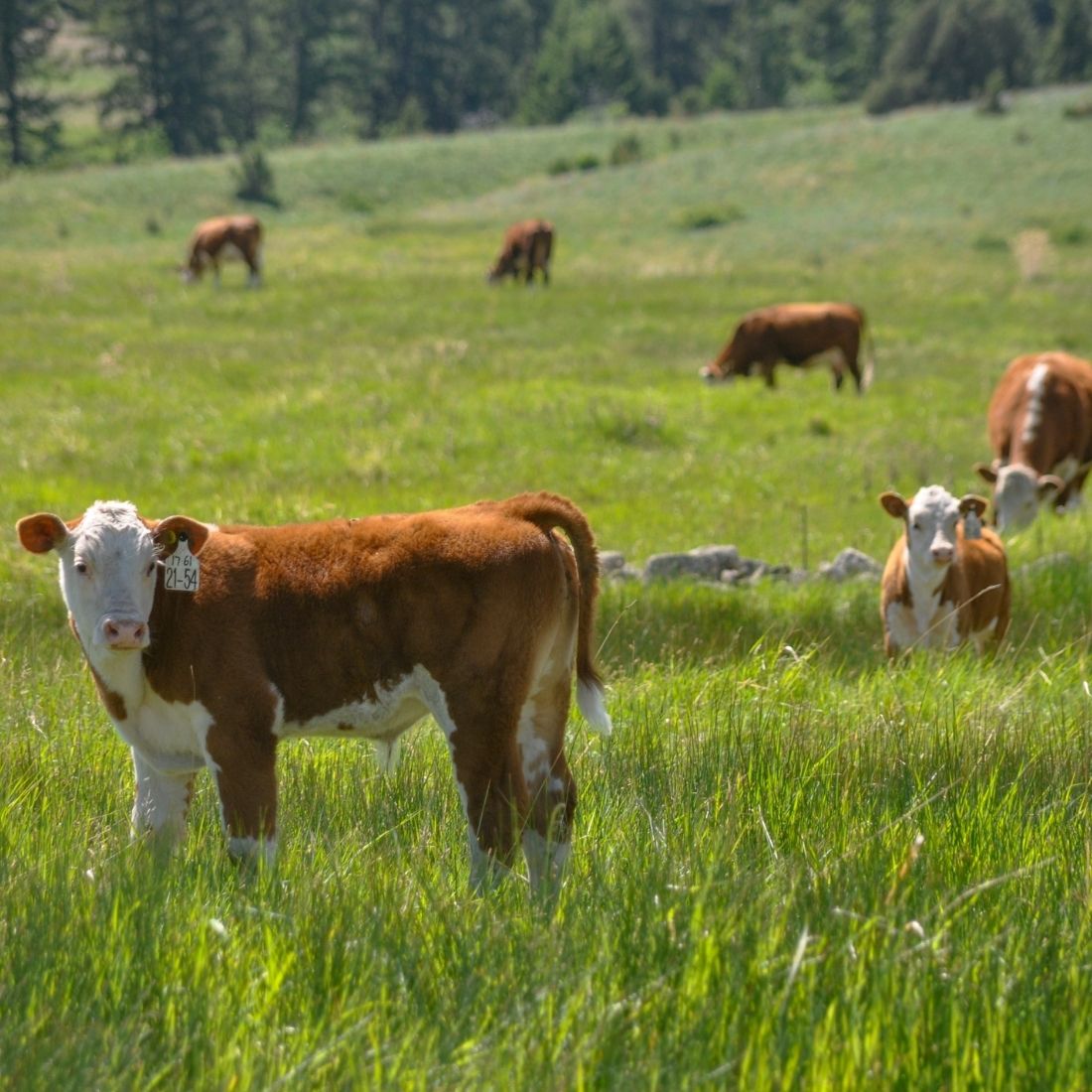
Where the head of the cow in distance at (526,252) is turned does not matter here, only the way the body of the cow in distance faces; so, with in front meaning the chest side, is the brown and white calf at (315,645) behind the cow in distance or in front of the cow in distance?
in front

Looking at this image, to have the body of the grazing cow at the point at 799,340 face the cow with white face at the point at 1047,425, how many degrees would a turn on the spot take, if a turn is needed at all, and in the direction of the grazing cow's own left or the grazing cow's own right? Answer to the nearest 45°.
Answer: approximately 90° to the grazing cow's own left

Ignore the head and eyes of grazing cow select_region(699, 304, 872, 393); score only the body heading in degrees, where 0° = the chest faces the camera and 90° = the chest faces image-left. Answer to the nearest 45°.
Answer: approximately 90°

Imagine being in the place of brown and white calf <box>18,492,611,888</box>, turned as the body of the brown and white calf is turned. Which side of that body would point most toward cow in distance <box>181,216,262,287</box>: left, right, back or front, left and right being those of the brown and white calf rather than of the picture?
right

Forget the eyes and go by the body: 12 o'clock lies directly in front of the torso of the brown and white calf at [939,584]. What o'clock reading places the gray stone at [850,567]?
The gray stone is roughly at 4 o'clock from the brown and white calf.

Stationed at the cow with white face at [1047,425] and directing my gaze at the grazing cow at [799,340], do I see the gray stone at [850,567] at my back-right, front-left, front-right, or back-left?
back-left

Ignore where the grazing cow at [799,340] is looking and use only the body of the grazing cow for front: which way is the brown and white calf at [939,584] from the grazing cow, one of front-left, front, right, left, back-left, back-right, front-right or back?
left

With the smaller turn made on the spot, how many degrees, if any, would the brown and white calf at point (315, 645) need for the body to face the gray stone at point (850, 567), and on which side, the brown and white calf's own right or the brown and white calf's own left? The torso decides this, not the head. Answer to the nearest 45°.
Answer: approximately 135° to the brown and white calf's own right

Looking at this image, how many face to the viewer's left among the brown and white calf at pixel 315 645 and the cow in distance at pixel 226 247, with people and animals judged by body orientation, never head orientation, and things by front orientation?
2

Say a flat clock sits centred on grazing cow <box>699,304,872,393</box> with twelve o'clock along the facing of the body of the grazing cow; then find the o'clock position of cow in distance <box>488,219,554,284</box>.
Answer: The cow in distance is roughly at 2 o'clock from the grazing cow.

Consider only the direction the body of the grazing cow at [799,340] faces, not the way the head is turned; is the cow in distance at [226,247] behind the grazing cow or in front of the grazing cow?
in front
